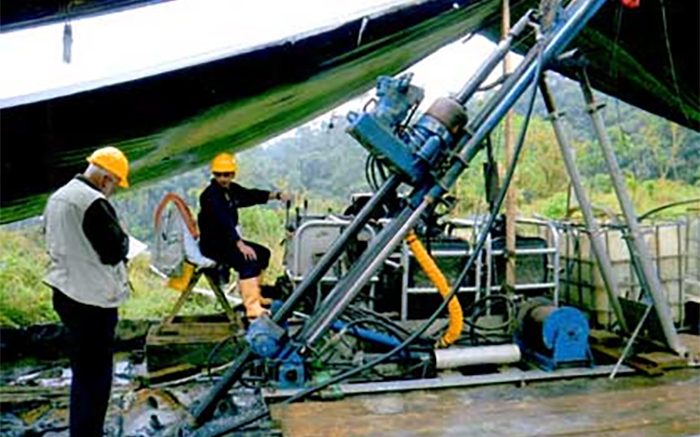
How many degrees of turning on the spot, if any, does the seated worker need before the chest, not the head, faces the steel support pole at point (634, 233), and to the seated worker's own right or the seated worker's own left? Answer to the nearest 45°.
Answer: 0° — they already face it

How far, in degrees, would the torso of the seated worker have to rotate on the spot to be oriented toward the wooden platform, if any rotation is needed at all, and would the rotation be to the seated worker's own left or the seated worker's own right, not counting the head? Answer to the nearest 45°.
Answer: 0° — they already face it

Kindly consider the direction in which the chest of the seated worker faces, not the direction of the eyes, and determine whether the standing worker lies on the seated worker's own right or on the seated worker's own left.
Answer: on the seated worker's own right

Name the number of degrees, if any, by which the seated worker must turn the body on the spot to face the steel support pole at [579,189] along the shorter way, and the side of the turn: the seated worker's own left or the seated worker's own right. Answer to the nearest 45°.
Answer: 0° — they already face it

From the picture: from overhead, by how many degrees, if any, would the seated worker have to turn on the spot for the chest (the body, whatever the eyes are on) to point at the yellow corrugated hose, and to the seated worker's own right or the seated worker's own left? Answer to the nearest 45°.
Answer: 0° — they already face it

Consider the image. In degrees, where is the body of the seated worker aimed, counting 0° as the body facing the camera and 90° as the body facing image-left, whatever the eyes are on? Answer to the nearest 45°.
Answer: approximately 315°
